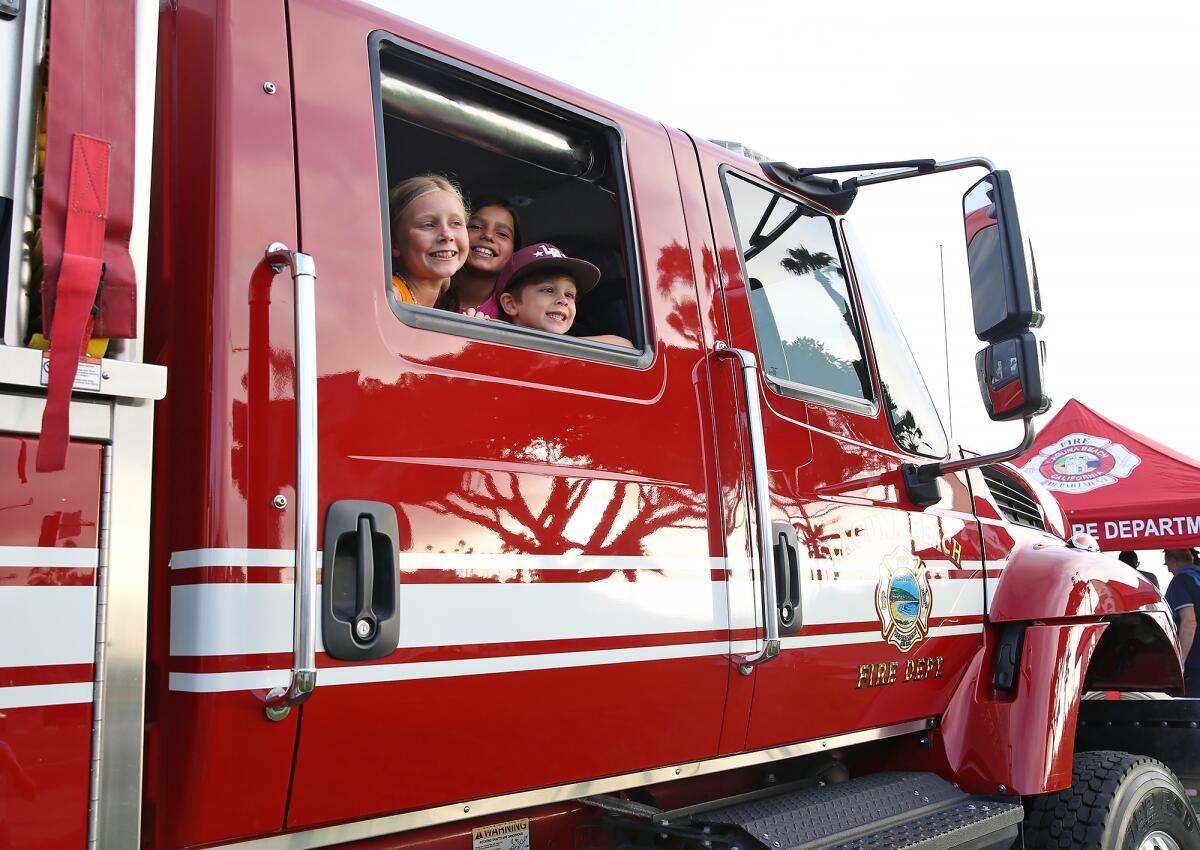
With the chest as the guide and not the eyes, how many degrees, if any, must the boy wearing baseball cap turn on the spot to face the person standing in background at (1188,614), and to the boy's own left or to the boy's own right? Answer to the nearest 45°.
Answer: approximately 90° to the boy's own left

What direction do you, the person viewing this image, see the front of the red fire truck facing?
facing away from the viewer and to the right of the viewer

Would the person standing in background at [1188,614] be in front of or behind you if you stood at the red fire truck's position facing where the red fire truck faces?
in front

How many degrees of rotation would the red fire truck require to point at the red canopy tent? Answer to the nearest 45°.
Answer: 0° — it already faces it

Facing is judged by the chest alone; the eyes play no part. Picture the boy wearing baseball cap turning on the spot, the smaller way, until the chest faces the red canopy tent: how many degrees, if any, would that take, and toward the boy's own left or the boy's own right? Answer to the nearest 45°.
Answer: approximately 90° to the boy's own left

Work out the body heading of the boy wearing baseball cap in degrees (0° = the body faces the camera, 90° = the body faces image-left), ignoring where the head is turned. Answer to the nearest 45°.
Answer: approximately 315°
